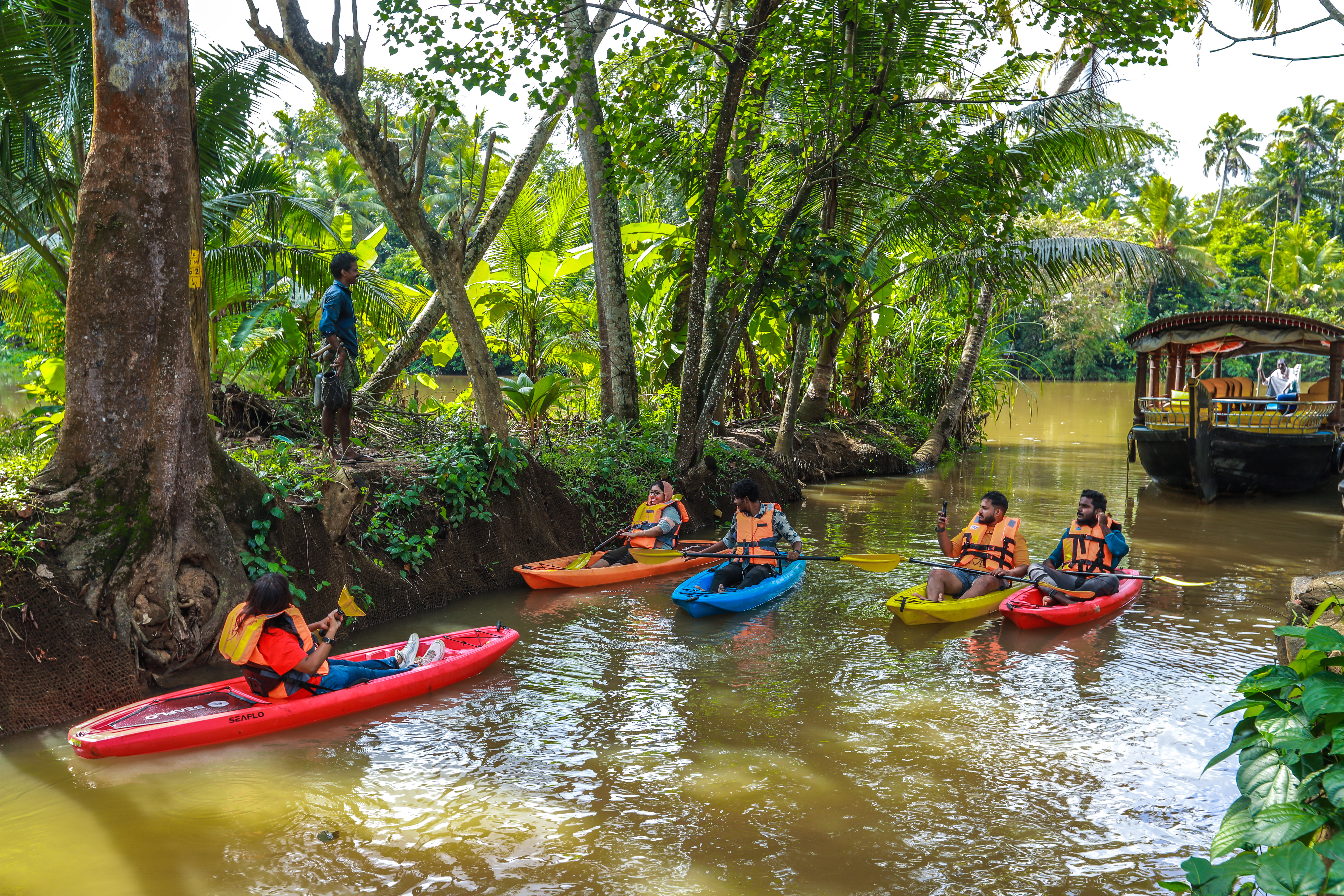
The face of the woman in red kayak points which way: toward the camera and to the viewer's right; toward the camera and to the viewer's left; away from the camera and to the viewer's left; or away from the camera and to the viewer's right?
away from the camera and to the viewer's right

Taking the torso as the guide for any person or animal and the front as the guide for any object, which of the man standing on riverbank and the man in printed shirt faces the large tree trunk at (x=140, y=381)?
the man in printed shirt

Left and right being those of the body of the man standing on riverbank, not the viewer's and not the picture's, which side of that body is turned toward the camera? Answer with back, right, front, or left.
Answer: right

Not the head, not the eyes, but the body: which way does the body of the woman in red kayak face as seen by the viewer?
to the viewer's right

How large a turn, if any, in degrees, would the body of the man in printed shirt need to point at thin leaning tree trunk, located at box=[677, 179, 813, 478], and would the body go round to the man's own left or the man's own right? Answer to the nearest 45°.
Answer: approximately 135° to the man's own right

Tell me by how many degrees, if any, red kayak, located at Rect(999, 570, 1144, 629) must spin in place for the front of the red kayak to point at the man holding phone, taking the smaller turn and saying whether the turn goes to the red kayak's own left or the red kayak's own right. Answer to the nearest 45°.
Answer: approximately 90° to the red kayak's own right

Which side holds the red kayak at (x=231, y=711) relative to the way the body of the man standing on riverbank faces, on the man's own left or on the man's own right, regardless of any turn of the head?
on the man's own right

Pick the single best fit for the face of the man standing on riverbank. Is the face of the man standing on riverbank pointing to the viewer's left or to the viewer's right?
to the viewer's right

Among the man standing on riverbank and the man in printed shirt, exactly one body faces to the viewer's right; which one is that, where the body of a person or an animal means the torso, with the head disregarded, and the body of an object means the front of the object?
the man standing on riverbank

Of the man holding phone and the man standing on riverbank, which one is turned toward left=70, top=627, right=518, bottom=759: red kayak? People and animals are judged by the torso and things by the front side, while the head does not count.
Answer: the man holding phone
